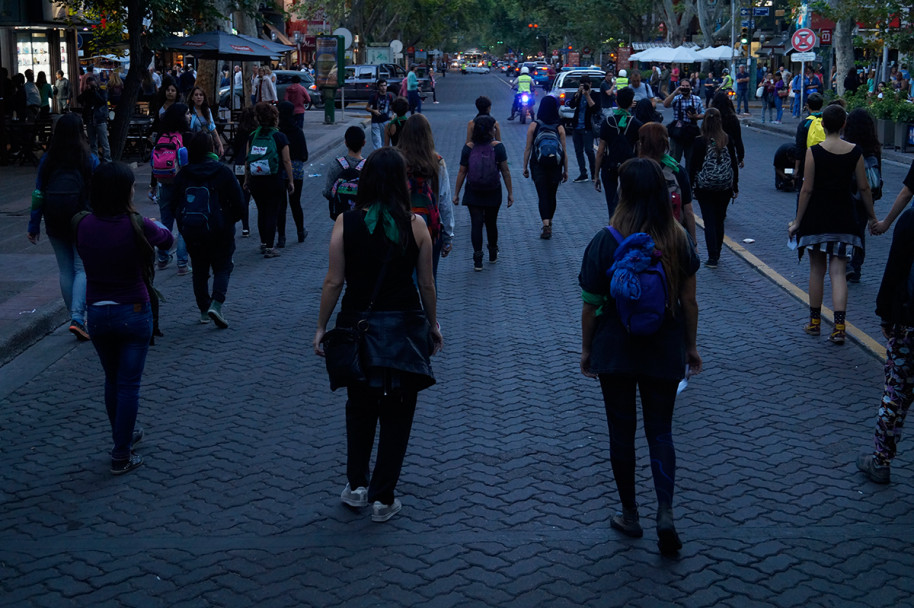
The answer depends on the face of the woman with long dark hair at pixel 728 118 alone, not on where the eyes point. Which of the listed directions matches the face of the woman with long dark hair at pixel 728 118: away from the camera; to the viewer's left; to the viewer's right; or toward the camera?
away from the camera

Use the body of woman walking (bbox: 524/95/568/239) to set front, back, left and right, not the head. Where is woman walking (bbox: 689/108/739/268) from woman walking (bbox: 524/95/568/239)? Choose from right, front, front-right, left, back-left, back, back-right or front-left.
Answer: back-right

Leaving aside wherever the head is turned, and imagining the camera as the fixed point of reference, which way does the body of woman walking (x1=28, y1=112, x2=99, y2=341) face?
away from the camera

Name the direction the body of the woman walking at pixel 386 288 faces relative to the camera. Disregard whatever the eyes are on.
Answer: away from the camera

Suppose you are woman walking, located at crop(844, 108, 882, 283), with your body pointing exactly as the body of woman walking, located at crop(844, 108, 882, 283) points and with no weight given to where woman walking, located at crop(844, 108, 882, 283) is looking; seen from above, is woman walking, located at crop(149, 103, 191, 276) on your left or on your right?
on your left

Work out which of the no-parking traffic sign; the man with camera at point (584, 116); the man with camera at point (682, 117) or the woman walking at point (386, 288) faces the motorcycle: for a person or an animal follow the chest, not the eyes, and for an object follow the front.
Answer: the woman walking

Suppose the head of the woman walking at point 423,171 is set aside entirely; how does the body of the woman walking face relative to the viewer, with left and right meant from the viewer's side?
facing away from the viewer

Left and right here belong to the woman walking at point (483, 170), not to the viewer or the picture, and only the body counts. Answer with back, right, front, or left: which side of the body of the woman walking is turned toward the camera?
back

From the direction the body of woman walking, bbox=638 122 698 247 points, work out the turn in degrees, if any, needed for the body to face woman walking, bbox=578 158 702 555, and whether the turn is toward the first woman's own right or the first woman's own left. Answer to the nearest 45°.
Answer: approximately 180°

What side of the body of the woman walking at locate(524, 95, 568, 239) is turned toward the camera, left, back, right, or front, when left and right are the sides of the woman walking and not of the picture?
back

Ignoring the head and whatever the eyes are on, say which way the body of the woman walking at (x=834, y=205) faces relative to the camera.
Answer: away from the camera

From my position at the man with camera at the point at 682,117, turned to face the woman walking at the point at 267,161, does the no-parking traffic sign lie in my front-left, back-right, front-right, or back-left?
back-right

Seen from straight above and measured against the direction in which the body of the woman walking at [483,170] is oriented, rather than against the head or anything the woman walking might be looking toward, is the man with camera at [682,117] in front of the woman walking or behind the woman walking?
in front

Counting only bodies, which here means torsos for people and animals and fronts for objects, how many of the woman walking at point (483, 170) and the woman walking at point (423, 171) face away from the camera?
2
